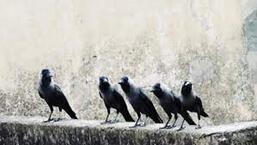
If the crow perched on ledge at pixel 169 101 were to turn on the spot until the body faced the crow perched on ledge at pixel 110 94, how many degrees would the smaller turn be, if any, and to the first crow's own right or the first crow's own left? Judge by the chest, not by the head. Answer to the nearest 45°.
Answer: approximately 45° to the first crow's own right

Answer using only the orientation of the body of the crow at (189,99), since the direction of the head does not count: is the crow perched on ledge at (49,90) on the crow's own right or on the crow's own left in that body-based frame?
on the crow's own right

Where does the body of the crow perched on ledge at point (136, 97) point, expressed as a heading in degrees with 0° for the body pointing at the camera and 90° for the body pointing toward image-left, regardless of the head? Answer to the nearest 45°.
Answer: approximately 90°

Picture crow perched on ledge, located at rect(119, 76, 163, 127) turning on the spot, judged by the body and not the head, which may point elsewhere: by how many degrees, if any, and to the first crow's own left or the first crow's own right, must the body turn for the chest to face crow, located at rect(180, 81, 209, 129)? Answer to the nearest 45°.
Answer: approximately 135° to the first crow's own left

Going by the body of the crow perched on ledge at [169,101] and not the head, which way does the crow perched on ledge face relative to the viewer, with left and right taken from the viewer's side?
facing to the left of the viewer

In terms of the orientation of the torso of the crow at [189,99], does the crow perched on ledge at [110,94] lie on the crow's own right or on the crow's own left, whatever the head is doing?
on the crow's own right

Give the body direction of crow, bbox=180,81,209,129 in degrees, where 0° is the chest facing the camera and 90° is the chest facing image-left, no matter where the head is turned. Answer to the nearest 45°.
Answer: approximately 45°
